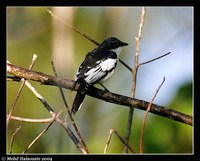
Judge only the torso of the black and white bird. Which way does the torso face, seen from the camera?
to the viewer's right
